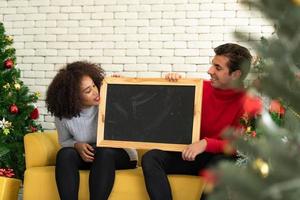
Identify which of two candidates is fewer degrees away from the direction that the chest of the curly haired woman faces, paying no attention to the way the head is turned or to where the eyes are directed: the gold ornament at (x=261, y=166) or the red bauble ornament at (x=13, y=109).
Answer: the gold ornament

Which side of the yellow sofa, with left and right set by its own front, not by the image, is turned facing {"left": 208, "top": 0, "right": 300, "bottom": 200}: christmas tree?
front

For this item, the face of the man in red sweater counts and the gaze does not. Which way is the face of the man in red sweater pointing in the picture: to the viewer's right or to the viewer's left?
to the viewer's left

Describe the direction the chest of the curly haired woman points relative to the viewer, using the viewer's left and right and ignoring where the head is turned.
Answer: facing the viewer and to the right of the viewer

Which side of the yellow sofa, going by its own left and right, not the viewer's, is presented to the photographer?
front

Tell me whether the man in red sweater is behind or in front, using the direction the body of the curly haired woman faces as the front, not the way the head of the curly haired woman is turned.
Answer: in front
